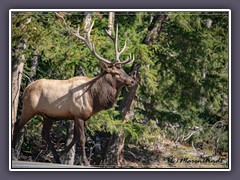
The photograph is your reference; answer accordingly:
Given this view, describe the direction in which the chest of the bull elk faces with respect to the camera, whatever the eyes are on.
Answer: to the viewer's right

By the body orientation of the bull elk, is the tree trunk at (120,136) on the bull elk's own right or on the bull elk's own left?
on the bull elk's own left

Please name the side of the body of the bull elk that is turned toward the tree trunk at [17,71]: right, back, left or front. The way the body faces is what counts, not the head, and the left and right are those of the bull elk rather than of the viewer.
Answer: back
